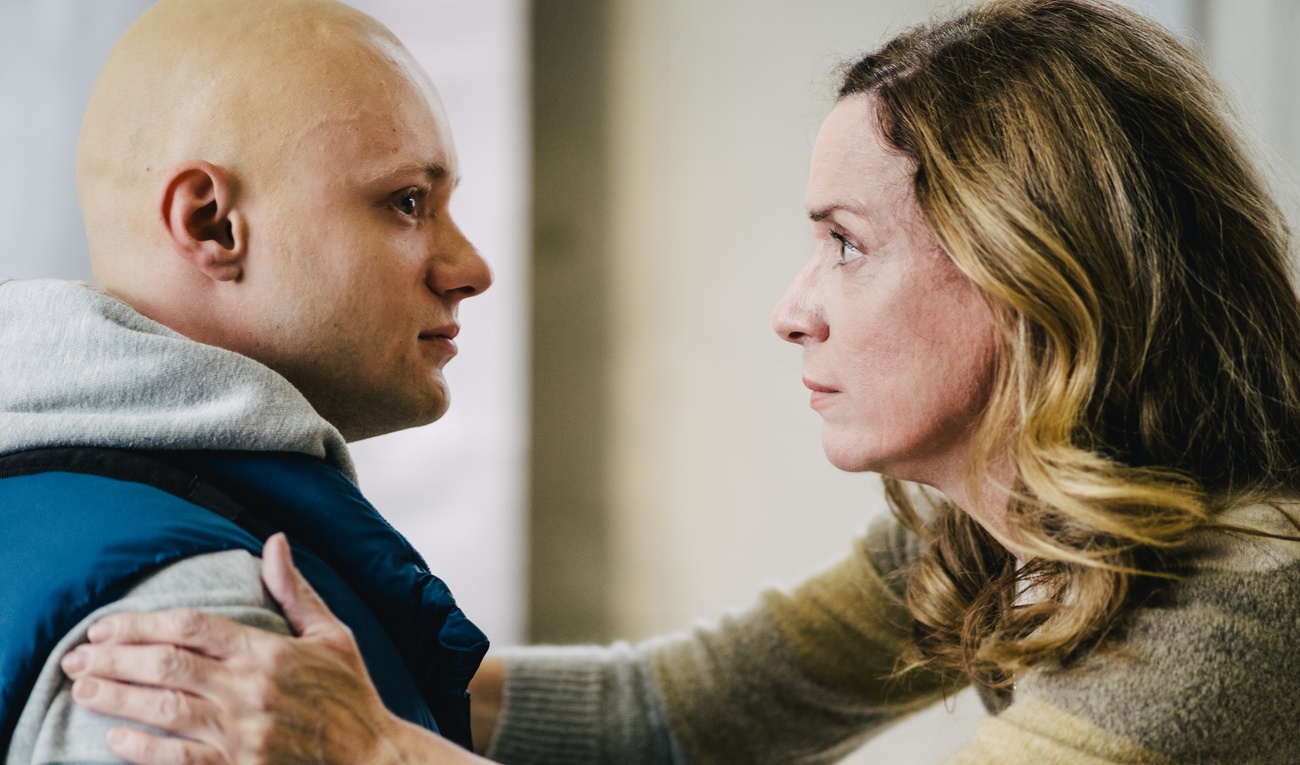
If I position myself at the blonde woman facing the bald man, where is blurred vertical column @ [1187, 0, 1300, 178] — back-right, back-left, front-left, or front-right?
back-right

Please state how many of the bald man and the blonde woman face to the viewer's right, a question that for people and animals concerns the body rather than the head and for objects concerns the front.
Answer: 1

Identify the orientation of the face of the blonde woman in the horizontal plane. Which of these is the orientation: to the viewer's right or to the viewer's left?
to the viewer's left

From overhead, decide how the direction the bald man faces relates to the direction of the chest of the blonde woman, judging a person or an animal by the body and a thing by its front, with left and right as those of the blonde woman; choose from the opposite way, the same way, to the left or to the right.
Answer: the opposite way

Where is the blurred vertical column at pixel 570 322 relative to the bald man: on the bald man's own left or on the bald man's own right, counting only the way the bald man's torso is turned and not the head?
on the bald man's own left

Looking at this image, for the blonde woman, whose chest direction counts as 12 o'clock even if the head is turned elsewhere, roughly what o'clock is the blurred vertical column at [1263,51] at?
The blurred vertical column is roughly at 4 o'clock from the blonde woman.

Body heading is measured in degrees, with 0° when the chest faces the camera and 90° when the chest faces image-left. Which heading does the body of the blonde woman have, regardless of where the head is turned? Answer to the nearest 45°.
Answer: approximately 90°

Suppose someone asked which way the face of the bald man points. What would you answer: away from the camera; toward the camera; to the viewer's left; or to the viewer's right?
to the viewer's right

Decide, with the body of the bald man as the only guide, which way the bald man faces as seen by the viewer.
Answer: to the viewer's right
